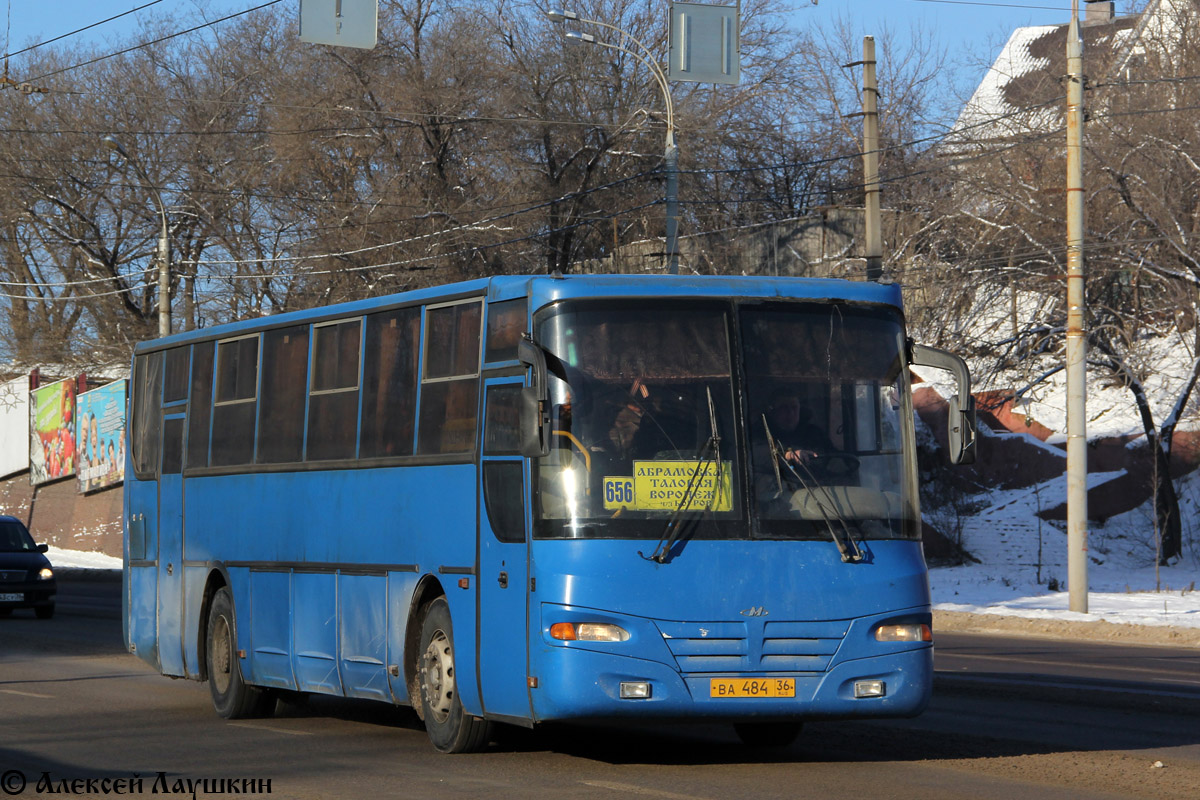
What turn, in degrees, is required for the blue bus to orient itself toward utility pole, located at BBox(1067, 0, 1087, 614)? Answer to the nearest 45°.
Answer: approximately 90° to its left

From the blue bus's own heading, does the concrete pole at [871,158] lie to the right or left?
on its left

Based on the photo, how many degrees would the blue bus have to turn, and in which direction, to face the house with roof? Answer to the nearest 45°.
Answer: approximately 90° to its left

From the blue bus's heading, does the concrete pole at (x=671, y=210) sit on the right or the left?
on its left

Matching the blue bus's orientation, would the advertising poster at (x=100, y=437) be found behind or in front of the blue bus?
behind
